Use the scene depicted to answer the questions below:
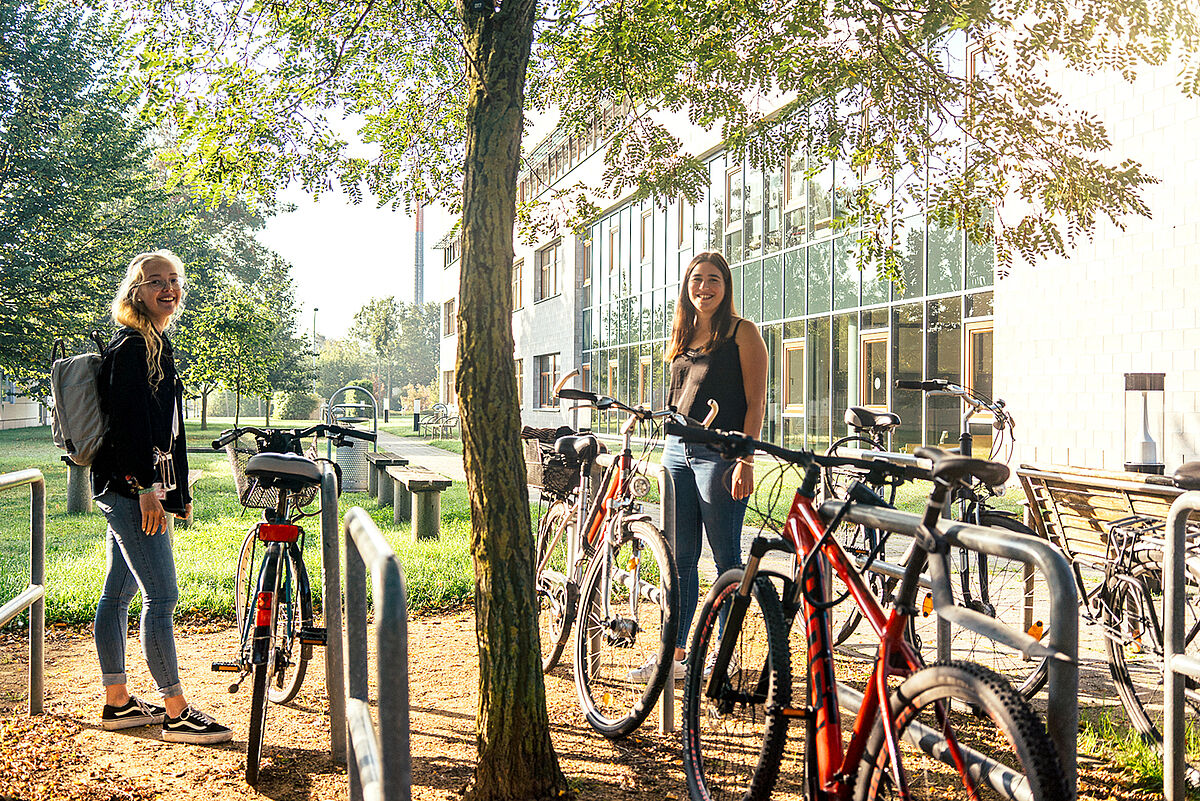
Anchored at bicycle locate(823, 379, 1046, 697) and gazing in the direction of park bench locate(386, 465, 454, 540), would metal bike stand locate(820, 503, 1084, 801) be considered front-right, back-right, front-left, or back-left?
back-left

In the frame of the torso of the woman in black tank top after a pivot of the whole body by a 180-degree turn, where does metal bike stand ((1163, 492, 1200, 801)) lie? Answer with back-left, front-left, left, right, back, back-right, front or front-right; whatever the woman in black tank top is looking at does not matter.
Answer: right

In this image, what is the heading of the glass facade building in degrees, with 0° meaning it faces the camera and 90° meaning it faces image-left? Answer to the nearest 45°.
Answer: approximately 45°

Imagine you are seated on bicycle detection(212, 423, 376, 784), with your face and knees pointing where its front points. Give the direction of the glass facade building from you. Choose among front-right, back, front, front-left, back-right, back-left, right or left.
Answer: front-right

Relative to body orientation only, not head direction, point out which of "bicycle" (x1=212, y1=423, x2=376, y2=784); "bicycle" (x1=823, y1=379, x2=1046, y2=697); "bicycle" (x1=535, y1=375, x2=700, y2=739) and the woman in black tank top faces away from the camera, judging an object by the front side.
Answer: "bicycle" (x1=212, y1=423, x2=376, y2=784)

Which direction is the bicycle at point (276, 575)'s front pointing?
away from the camera

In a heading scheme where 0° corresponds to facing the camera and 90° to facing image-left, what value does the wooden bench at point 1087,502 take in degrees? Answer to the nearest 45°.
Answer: approximately 225°

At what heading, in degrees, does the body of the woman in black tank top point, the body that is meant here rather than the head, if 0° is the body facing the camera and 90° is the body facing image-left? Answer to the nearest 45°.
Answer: approximately 45°

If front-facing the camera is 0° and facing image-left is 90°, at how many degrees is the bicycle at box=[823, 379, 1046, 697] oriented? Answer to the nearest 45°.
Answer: approximately 315°

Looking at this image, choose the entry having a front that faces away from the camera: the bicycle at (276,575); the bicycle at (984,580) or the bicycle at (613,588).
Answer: the bicycle at (276,575)

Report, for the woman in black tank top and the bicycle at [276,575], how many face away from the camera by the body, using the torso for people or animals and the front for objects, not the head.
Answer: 1

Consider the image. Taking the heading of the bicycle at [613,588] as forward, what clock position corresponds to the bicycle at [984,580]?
the bicycle at [984,580] is roughly at 10 o'clock from the bicycle at [613,588].

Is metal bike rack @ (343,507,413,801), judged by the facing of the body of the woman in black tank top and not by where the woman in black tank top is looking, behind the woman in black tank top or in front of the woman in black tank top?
in front

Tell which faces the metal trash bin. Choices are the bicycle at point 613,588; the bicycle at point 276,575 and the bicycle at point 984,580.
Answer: the bicycle at point 276,575

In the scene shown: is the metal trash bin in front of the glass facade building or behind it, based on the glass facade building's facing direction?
in front

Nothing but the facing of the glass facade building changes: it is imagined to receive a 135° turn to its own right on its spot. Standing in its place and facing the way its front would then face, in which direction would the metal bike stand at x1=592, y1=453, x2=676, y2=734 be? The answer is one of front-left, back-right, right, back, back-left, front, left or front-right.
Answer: back

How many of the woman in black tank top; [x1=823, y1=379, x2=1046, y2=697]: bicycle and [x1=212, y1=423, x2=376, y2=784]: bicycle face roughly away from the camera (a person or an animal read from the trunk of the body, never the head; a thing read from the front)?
1

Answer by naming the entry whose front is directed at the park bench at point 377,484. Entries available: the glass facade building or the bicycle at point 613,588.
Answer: the glass facade building

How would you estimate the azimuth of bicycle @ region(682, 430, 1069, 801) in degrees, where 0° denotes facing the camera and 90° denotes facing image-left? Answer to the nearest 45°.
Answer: approximately 135°

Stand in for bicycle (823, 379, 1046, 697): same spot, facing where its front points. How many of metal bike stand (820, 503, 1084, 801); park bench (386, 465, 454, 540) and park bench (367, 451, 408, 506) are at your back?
2
